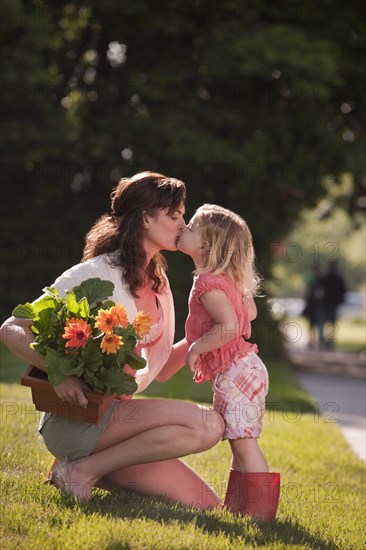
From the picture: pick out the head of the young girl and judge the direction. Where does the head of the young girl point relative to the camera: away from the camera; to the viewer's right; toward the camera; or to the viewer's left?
to the viewer's left

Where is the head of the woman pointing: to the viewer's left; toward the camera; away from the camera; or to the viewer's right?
to the viewer's right

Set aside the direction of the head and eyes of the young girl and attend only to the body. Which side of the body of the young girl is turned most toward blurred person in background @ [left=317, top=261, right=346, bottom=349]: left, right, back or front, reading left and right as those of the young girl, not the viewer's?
right

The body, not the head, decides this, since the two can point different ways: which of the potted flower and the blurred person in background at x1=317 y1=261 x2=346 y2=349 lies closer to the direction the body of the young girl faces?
the potted flower

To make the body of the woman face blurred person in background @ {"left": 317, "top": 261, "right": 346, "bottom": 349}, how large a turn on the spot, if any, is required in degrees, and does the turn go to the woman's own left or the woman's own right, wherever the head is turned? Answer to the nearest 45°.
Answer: approximately 90° to the woman's own left

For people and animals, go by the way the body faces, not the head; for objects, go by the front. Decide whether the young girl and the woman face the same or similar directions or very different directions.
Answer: very different directions

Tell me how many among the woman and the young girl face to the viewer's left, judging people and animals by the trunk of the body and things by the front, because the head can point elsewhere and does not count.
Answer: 1

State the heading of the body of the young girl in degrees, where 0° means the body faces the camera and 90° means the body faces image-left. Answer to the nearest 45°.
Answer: approximately 90°

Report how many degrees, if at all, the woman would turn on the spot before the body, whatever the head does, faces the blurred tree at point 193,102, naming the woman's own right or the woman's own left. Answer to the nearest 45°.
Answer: approximately 90° to the woman's own left

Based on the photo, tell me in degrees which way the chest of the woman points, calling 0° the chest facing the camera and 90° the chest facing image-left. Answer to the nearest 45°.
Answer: approximately 270°

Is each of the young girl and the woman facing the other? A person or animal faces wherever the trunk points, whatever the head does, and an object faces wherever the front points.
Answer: yes
